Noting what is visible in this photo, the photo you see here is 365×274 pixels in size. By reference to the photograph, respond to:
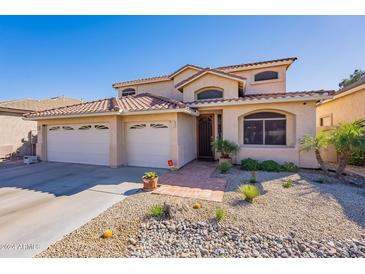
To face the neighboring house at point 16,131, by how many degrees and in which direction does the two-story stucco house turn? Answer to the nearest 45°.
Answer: approximately 90° to its right

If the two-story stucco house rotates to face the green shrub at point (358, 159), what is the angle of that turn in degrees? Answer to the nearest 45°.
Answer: approximately 90° to its left

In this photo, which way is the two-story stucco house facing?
toward the camera

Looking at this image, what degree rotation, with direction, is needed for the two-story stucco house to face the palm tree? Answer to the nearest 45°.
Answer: approximately 45° to its left

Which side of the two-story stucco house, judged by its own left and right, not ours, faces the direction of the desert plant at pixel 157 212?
front

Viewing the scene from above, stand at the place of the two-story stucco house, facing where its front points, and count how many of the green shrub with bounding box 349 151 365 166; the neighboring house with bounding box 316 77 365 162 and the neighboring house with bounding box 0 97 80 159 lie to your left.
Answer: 2

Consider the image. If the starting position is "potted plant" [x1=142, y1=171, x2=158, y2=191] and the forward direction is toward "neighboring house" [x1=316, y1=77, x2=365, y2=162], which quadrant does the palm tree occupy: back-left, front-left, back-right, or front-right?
front-right

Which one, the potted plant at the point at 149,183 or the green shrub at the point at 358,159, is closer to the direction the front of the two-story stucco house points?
the potted plant

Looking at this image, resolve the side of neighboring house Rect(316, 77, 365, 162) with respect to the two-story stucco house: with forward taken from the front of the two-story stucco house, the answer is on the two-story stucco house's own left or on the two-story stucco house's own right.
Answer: on the two-story stucco house's own left

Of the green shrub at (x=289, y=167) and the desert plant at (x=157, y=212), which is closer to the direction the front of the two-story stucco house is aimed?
the desert plant
